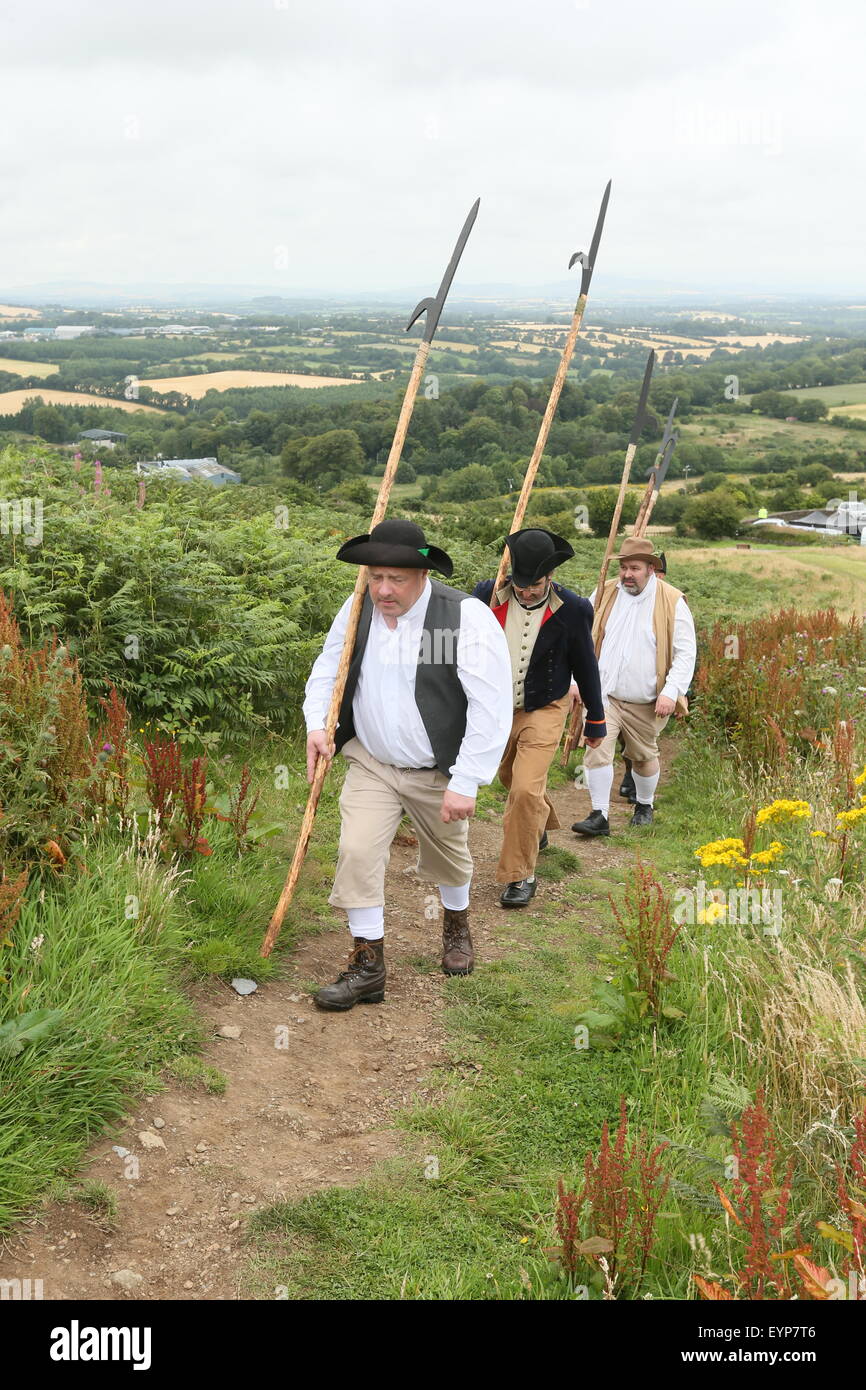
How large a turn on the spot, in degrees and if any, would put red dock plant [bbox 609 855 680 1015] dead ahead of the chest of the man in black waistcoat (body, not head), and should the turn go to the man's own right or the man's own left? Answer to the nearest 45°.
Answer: approximately 135° to the man's own left

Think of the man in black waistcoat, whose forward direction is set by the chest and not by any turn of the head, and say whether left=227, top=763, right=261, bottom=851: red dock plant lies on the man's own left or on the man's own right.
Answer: on the man's own right

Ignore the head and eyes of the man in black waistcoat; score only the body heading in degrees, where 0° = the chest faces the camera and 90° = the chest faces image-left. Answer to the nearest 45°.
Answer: approximately 45°

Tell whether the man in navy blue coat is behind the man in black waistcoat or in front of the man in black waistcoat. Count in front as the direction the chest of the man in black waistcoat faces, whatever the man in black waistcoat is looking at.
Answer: behind
